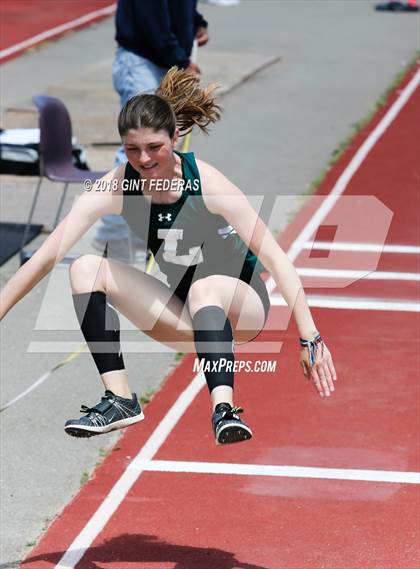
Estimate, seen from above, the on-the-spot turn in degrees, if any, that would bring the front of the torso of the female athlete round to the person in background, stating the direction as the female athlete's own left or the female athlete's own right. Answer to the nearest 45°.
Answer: approximately 135° to the female athlete's own right

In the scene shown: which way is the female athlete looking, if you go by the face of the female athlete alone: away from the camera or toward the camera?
toward the camera

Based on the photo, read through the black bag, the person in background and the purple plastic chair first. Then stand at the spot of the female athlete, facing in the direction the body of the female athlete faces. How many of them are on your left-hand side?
0
